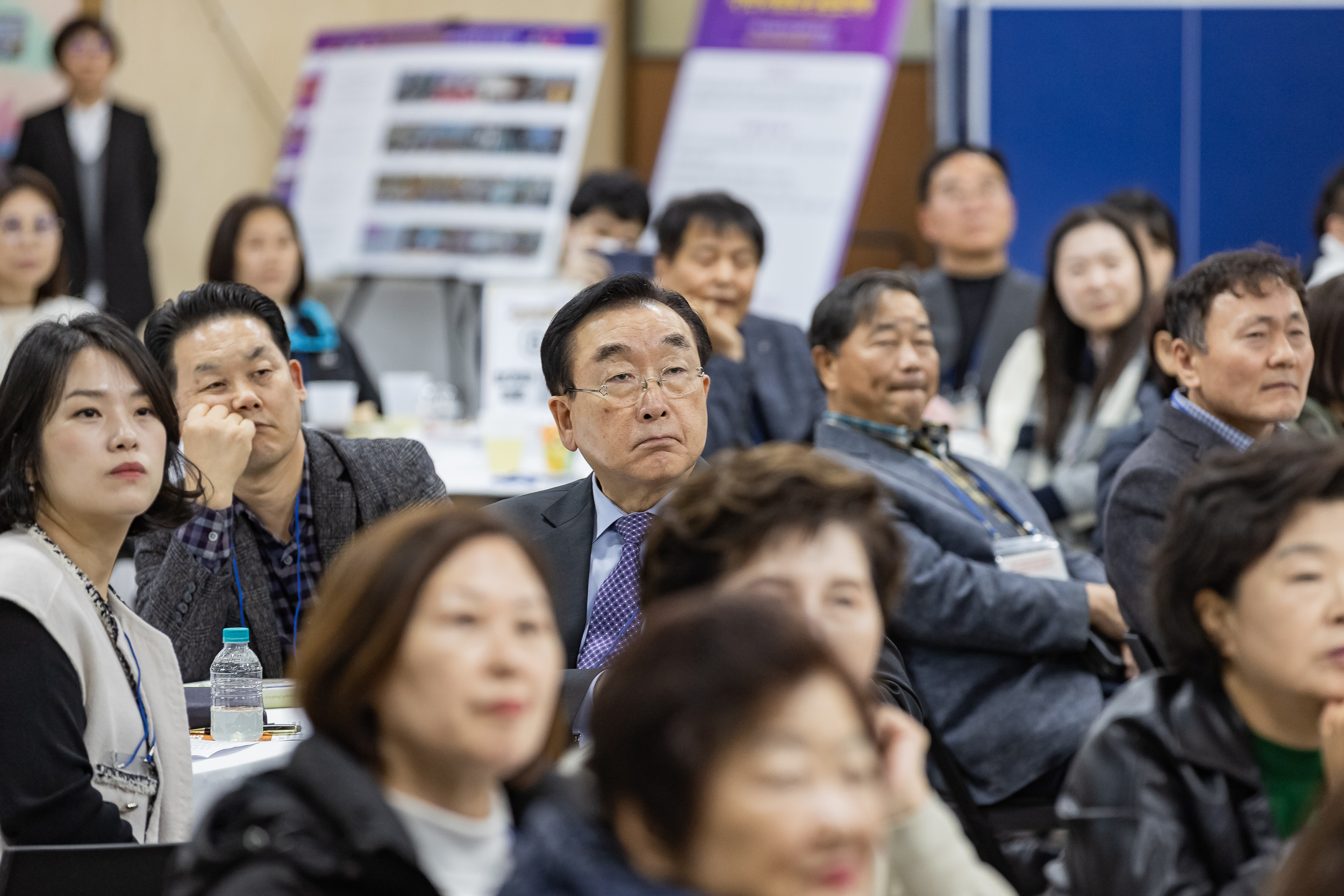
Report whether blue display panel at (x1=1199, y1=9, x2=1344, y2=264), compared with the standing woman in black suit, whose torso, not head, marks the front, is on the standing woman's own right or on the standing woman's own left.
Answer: on the standing woman's own left

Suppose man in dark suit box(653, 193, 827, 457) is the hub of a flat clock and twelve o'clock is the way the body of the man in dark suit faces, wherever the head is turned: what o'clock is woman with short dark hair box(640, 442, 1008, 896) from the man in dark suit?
The woman with short dark hair is roughly at 12 o'clock from the man in dark suit.

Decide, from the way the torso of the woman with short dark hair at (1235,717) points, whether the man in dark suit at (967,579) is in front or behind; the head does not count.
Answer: behind

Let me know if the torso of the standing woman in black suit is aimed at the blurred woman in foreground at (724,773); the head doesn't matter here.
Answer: yes

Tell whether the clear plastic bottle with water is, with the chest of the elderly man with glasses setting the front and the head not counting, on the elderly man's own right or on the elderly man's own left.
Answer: on the elderly man's own right

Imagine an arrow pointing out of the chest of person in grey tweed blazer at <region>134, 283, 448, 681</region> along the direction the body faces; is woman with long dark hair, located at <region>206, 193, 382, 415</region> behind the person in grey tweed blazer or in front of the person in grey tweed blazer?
behind

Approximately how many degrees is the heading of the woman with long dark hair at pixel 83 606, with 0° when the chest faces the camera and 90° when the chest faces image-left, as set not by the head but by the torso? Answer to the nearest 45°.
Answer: approximately 315°

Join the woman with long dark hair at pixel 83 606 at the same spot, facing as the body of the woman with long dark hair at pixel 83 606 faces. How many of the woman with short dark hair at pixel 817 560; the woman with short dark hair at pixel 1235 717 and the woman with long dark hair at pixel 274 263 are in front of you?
2
